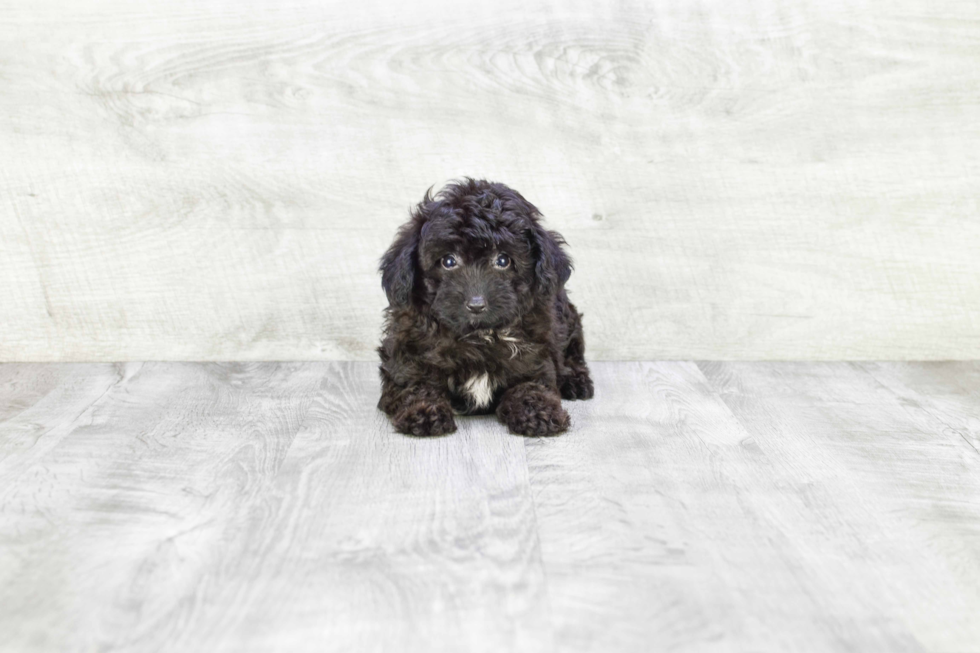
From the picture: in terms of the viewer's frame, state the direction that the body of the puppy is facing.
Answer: toward the camera
